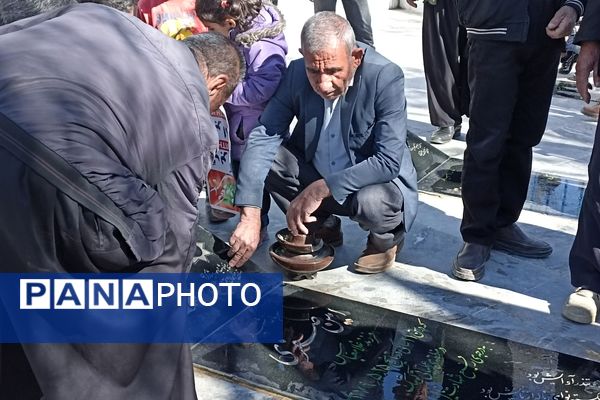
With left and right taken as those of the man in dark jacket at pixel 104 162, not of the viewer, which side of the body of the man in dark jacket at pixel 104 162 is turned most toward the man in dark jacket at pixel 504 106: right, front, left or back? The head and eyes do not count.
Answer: front

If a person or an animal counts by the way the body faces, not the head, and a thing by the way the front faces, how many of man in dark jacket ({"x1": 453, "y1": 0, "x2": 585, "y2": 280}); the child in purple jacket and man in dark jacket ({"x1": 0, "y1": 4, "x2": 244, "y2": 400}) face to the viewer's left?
1

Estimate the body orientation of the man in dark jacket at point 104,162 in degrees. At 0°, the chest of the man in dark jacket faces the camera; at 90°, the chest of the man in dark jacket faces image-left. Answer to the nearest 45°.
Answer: approximately 225°

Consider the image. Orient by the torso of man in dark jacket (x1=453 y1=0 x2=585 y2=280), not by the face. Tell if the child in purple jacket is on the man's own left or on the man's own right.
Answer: on the man's own right
